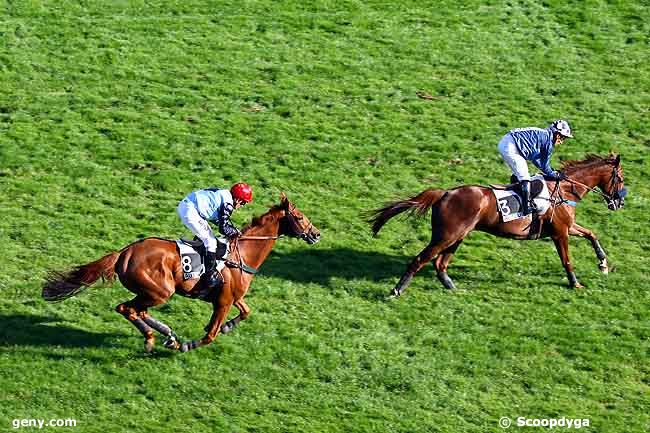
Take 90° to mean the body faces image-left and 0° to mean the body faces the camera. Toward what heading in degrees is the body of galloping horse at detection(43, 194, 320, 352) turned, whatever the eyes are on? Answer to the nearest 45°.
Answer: approximately 270°

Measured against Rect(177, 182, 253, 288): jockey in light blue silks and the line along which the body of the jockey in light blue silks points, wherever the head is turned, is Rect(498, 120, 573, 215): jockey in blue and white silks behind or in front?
in front

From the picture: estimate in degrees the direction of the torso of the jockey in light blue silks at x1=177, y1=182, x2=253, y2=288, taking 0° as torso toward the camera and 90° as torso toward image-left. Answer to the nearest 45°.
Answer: approximately 270°

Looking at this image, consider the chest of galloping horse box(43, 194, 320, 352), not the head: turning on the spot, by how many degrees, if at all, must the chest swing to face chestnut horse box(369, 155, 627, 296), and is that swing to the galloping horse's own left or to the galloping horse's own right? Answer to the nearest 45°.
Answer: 0° — it already faces it

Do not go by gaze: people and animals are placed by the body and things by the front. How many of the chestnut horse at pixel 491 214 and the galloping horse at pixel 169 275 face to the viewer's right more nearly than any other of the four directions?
2

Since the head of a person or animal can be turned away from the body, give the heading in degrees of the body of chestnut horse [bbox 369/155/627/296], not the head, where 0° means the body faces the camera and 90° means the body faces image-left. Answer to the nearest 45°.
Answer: approximately 270°

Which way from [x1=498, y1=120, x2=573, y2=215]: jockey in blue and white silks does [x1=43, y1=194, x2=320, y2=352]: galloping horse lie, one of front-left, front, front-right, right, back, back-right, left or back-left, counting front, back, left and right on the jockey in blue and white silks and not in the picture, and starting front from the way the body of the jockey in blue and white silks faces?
back-right

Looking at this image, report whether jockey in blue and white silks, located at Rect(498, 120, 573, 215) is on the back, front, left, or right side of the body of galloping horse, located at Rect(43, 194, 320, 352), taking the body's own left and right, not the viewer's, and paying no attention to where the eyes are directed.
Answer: front

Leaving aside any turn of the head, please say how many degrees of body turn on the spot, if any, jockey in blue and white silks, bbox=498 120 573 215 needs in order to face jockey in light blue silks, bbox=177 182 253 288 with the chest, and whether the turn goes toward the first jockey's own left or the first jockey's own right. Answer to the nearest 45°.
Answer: approximately 135° to the first jockey's own right

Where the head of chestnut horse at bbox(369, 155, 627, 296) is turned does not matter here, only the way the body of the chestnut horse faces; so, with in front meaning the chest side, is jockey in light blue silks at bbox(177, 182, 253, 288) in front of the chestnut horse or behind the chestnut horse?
behind

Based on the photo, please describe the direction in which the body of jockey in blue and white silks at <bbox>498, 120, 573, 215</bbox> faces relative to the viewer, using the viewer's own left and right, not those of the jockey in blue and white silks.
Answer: facing to the right of the viewer
